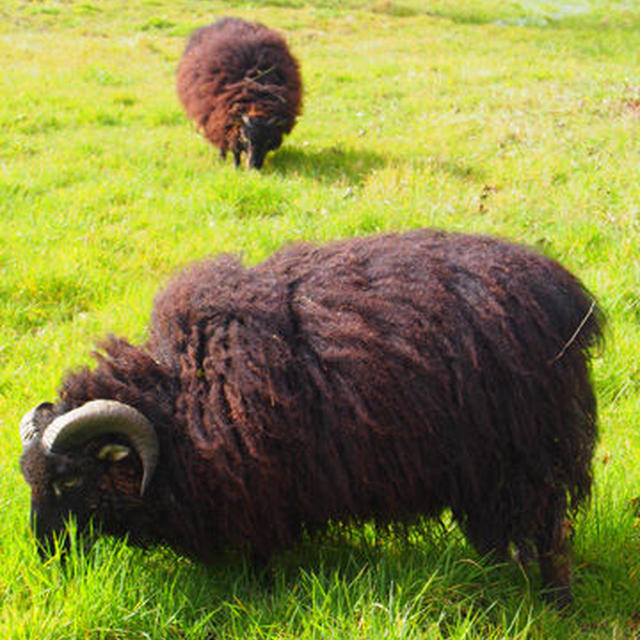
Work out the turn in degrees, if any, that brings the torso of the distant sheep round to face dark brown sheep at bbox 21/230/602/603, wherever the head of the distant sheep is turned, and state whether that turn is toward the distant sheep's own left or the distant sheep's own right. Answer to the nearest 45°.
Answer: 0° — it already faces it

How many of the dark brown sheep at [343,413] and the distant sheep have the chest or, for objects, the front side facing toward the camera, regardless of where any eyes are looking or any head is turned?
1

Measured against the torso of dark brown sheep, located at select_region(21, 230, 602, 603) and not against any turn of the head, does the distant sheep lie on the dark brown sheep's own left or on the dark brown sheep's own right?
on the dark brown sheep's own right

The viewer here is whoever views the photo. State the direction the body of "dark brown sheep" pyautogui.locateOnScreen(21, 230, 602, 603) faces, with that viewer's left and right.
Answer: facing to the left of the viewer

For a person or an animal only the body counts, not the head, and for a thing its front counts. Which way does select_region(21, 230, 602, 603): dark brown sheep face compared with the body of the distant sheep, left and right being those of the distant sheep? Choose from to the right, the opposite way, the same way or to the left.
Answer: to the right

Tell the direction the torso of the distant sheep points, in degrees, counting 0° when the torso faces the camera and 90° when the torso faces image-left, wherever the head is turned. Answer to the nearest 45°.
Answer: approximately 0°
